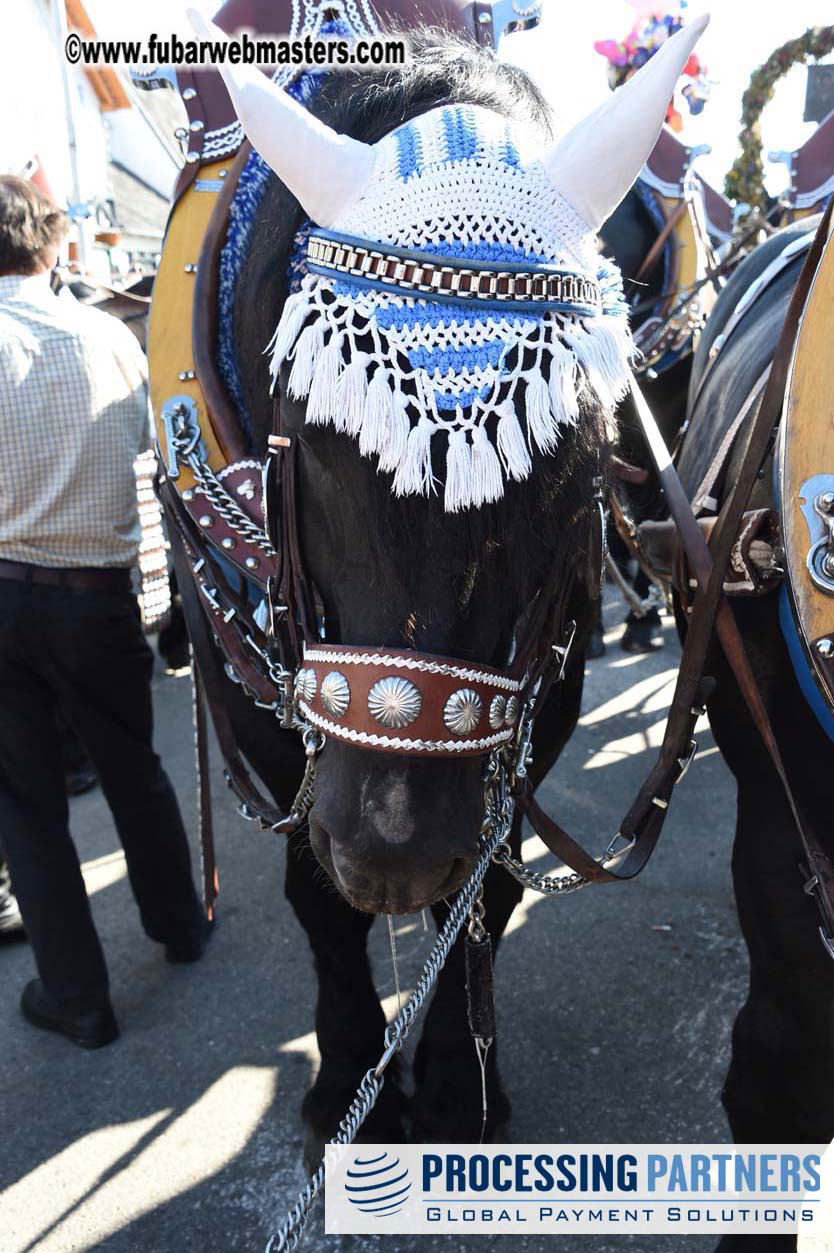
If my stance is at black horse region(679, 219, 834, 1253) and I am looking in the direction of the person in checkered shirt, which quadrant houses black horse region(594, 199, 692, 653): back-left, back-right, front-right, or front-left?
front-right

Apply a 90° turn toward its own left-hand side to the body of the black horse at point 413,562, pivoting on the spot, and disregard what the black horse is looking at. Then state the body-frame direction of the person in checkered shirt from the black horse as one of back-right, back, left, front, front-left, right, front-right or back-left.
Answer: back-left

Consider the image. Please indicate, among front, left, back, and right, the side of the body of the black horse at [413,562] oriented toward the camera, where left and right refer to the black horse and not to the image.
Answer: front

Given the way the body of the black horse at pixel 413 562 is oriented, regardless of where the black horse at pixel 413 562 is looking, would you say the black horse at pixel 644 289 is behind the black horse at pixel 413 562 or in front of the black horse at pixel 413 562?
behind
